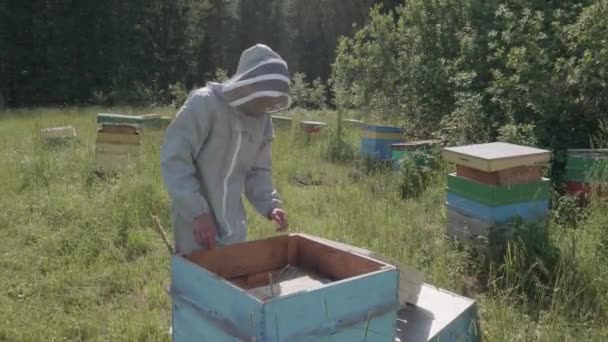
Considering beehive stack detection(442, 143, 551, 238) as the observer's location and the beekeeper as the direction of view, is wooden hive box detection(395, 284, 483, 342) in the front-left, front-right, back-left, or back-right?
front-left

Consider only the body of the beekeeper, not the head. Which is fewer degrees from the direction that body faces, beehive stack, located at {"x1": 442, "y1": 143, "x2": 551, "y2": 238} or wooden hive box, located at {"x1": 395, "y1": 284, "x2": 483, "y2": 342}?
the wooden hive box

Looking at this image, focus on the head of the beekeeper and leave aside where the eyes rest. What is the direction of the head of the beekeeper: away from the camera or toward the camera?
toward the camera

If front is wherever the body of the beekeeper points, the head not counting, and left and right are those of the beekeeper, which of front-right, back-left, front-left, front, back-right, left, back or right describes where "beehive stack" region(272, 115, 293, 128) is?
back-left

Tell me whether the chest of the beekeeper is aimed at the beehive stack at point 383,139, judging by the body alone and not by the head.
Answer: no

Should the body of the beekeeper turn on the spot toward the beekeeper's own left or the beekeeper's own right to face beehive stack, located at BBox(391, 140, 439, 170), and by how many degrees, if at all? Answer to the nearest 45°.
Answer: approximately 90° to the beekeeper's own left

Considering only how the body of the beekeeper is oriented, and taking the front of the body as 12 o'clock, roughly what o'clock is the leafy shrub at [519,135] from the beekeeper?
The leafy shrub is roughly at 9 o'clock from the beekeeper.

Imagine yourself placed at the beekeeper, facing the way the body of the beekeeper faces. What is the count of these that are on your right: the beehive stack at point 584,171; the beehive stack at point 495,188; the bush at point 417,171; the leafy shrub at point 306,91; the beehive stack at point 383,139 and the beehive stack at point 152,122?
0

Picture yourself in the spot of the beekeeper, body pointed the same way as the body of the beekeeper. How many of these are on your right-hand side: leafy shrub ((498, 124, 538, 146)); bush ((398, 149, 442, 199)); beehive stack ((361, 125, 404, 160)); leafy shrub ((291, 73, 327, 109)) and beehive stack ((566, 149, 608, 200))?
0

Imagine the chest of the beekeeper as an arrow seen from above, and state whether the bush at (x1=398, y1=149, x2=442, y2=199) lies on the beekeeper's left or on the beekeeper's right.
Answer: on the beekeeper's left

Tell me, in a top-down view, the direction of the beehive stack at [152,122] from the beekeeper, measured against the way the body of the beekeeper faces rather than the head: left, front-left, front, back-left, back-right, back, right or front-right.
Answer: back-left

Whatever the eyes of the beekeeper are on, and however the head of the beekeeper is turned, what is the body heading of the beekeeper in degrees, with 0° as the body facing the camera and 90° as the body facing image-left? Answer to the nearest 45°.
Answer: approximately 315°

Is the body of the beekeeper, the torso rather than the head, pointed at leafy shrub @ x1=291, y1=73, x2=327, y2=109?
no

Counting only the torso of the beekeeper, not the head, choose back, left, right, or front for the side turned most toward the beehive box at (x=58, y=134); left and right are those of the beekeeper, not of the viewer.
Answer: back

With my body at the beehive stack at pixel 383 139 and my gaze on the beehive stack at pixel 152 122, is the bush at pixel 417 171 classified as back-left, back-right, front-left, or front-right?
back-left
